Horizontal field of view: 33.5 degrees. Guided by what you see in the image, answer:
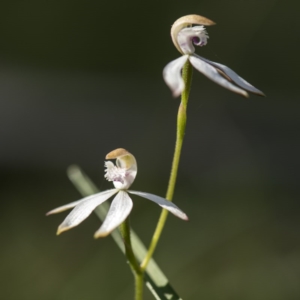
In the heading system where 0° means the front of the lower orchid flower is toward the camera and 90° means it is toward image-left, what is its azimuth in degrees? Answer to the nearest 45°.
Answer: approximately 45°
